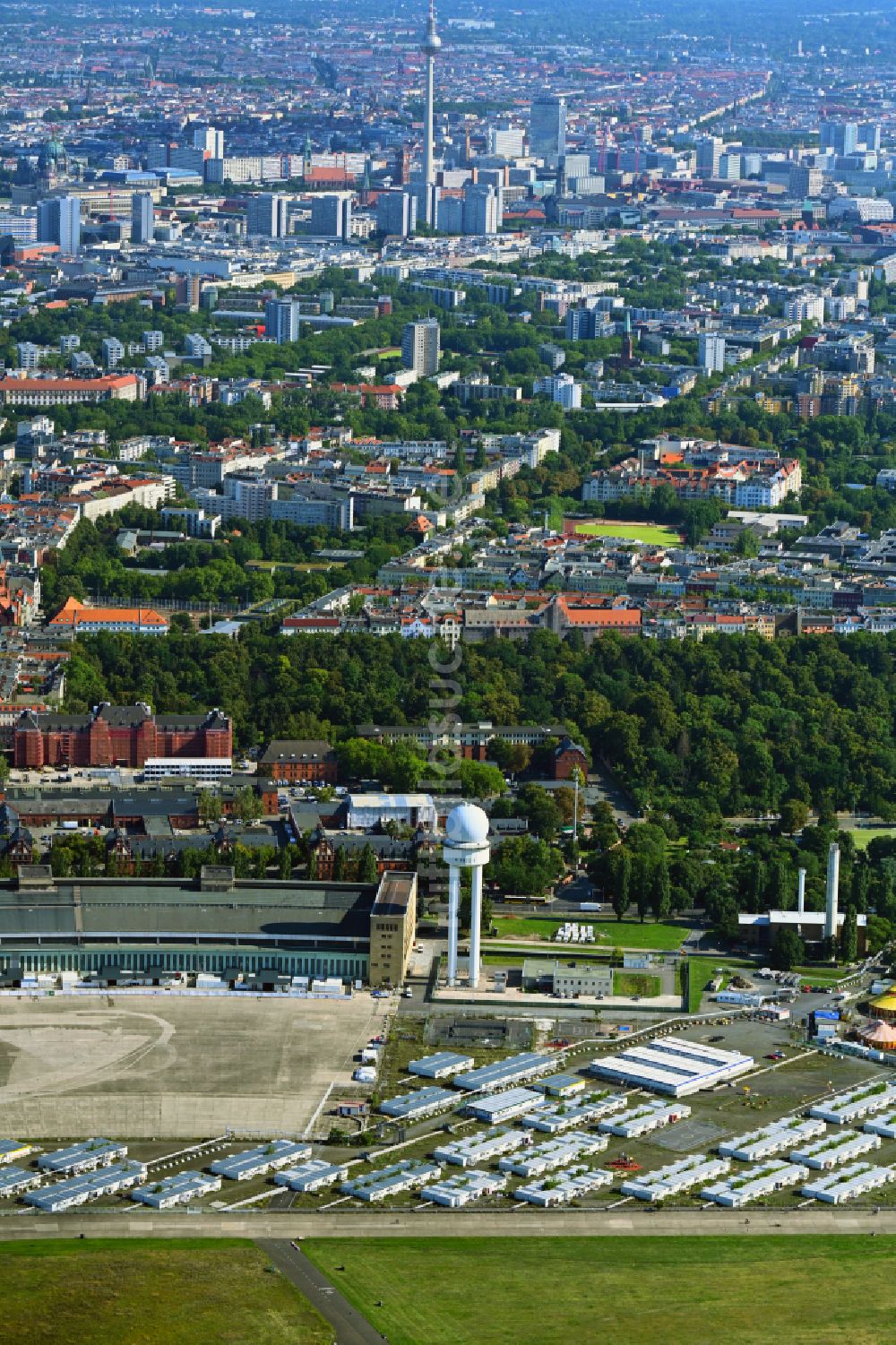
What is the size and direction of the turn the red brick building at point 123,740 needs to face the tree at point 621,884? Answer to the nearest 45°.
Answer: approximately 45° to its left

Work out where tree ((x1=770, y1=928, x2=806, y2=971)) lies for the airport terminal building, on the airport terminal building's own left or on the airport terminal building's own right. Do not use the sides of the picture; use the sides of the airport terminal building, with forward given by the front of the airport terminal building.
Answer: on the airport terminal building's own left

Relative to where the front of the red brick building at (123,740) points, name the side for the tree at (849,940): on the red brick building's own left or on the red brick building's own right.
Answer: on the red brick building's own left

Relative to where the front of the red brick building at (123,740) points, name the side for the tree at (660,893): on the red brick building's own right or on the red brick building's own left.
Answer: on the red brick building's own left

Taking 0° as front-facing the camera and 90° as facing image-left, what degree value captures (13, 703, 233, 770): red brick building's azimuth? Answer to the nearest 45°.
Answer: approximately 0°

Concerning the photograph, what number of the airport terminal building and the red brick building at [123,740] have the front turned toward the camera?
2

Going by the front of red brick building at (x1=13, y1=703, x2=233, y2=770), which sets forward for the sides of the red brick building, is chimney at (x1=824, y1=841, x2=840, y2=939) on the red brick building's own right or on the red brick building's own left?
on the red brick building's own left

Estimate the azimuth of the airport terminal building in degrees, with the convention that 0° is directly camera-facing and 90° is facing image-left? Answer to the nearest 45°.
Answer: approximately 0°

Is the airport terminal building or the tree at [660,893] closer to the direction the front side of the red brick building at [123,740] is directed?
the airport terminal building

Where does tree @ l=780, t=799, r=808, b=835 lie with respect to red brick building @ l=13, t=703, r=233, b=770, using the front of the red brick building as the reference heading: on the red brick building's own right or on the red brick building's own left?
on the red brick building's own left

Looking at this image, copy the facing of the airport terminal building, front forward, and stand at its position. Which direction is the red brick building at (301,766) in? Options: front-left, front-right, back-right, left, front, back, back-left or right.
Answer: back
